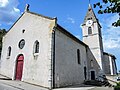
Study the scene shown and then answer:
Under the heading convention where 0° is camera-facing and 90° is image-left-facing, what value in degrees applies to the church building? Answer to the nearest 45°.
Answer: approximately 45°
